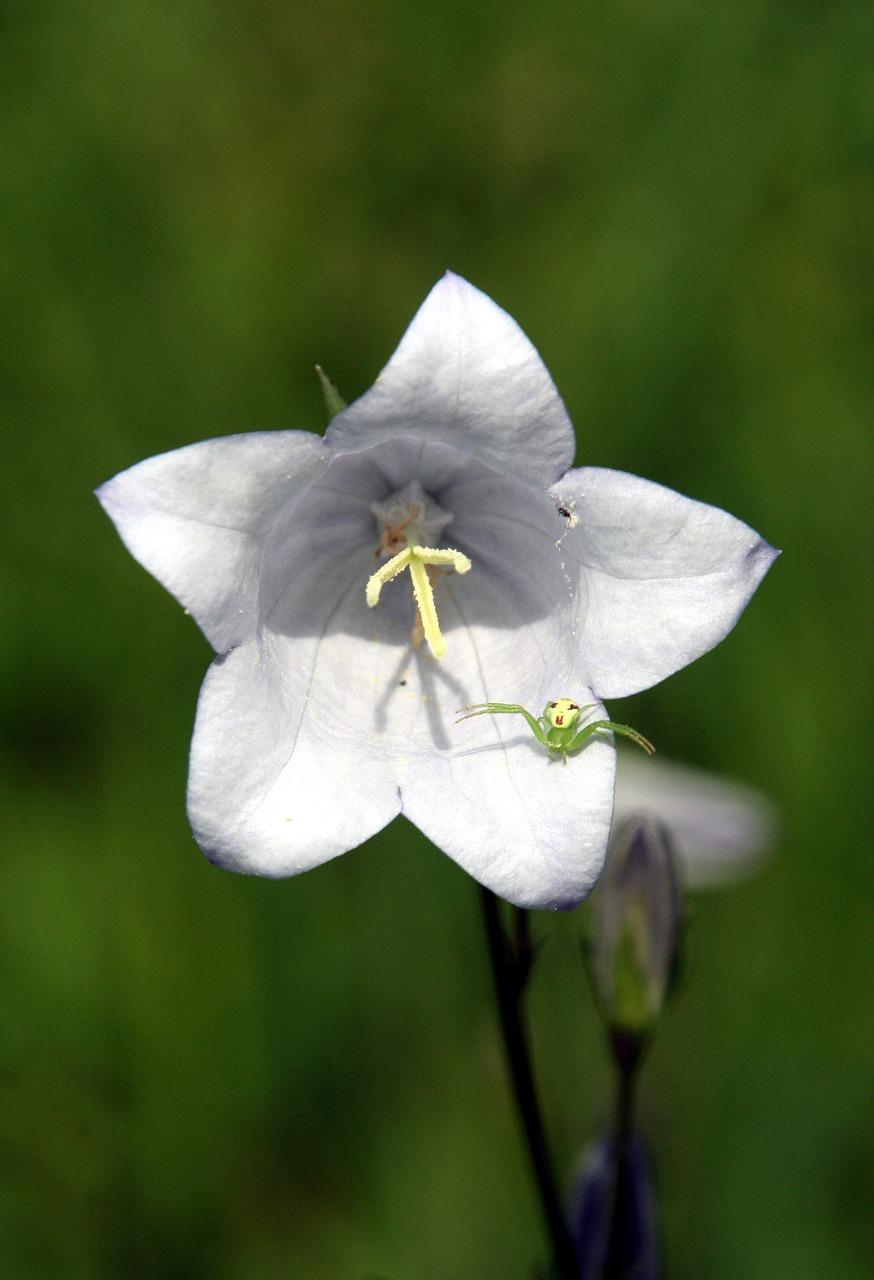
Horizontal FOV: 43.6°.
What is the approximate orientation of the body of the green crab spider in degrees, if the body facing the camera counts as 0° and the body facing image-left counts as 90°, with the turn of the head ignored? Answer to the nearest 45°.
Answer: approximately 0°
